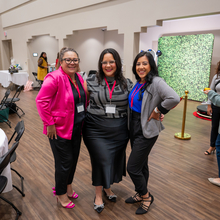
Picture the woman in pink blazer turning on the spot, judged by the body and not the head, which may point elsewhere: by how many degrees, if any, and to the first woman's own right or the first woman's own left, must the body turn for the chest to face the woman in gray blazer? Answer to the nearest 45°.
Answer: approximately 45° to the first woman's own left

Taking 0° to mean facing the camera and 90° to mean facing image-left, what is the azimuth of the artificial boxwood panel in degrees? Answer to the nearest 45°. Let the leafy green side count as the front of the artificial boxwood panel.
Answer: approximately 0°

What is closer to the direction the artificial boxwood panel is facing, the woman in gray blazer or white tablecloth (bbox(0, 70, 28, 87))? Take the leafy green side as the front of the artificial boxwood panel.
the woman in gray blazer

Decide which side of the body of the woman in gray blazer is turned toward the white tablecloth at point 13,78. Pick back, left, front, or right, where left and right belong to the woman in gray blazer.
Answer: right

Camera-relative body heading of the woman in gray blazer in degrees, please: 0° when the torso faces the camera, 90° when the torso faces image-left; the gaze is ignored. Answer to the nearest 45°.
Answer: approximately 45°

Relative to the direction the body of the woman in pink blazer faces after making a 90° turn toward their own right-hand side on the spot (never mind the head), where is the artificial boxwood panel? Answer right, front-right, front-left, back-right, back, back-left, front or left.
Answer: back

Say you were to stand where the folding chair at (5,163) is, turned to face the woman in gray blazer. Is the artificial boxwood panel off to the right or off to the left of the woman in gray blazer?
left

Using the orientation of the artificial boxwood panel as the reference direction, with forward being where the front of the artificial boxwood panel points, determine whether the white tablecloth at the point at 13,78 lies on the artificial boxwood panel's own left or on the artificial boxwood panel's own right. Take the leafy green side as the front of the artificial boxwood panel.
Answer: on the artificial boxwood panel's own right

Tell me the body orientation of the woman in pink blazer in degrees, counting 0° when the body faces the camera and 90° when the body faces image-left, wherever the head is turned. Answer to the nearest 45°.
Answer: approximately 315°
